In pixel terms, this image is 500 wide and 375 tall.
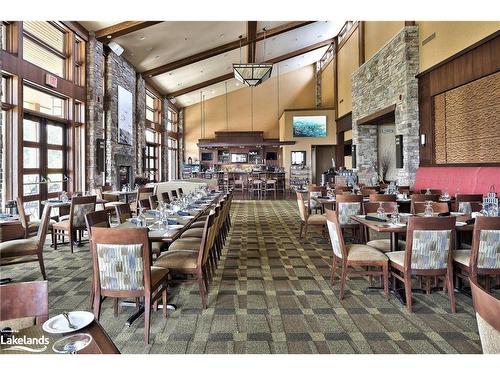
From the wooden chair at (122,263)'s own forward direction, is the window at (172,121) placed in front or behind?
in front

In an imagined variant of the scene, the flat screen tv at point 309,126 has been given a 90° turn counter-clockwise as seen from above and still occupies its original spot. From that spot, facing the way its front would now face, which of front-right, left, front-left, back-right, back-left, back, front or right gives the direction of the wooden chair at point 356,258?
right

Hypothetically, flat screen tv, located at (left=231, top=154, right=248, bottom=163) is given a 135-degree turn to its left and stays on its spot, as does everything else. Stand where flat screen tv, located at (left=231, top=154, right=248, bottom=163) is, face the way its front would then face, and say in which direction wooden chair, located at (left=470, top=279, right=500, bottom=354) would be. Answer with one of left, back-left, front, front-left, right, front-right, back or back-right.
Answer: back-right

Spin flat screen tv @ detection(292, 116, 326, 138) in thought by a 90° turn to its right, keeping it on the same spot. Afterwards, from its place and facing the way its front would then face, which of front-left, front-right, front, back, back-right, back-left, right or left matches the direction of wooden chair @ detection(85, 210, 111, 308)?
left

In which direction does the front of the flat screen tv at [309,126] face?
toward the camera

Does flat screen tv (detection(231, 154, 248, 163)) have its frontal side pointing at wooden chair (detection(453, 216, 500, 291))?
yes

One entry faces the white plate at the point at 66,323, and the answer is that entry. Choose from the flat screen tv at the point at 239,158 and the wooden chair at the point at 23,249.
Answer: the flat screen tv

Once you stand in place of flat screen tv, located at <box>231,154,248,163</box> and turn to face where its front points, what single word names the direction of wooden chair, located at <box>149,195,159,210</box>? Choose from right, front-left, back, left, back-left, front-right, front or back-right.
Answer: front

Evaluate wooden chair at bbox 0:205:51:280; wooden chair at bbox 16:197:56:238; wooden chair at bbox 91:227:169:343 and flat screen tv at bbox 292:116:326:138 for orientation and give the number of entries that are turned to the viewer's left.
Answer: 1

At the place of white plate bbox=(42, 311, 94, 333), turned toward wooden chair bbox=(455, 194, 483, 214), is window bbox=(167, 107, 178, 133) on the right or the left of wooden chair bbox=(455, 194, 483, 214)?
left
